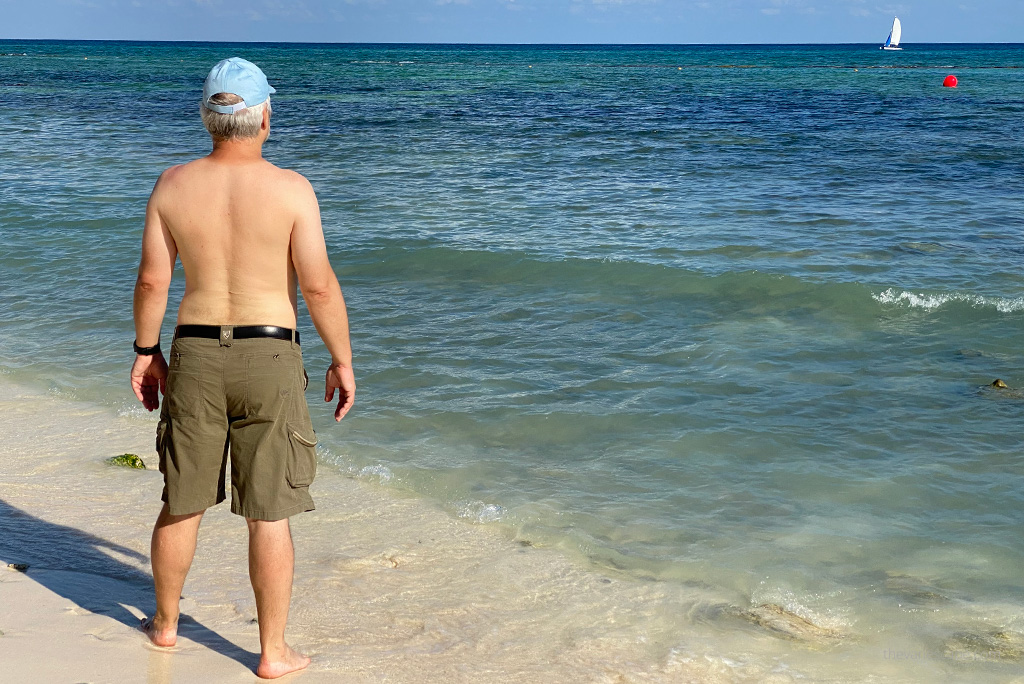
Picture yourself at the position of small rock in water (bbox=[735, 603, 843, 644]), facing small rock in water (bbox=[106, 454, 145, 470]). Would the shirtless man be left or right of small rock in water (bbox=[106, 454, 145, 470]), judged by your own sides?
left

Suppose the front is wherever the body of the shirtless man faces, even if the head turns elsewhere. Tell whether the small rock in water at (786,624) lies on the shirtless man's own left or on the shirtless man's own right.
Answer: on the shirtless man's own right

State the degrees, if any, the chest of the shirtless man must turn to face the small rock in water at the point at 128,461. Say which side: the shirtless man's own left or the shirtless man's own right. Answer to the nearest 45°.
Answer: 0° — they already face it

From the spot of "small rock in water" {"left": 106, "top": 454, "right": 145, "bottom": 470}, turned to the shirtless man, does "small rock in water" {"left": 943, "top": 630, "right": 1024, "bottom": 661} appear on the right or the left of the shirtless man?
left

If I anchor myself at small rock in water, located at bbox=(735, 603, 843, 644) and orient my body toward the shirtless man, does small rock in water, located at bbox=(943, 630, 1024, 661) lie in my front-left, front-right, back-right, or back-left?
back-left

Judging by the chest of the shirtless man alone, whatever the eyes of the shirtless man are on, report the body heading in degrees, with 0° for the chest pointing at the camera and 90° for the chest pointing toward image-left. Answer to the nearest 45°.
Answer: approximately 180°

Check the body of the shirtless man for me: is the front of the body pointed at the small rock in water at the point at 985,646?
no

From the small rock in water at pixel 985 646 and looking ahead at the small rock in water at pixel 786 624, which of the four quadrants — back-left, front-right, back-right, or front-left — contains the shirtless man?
front-left
